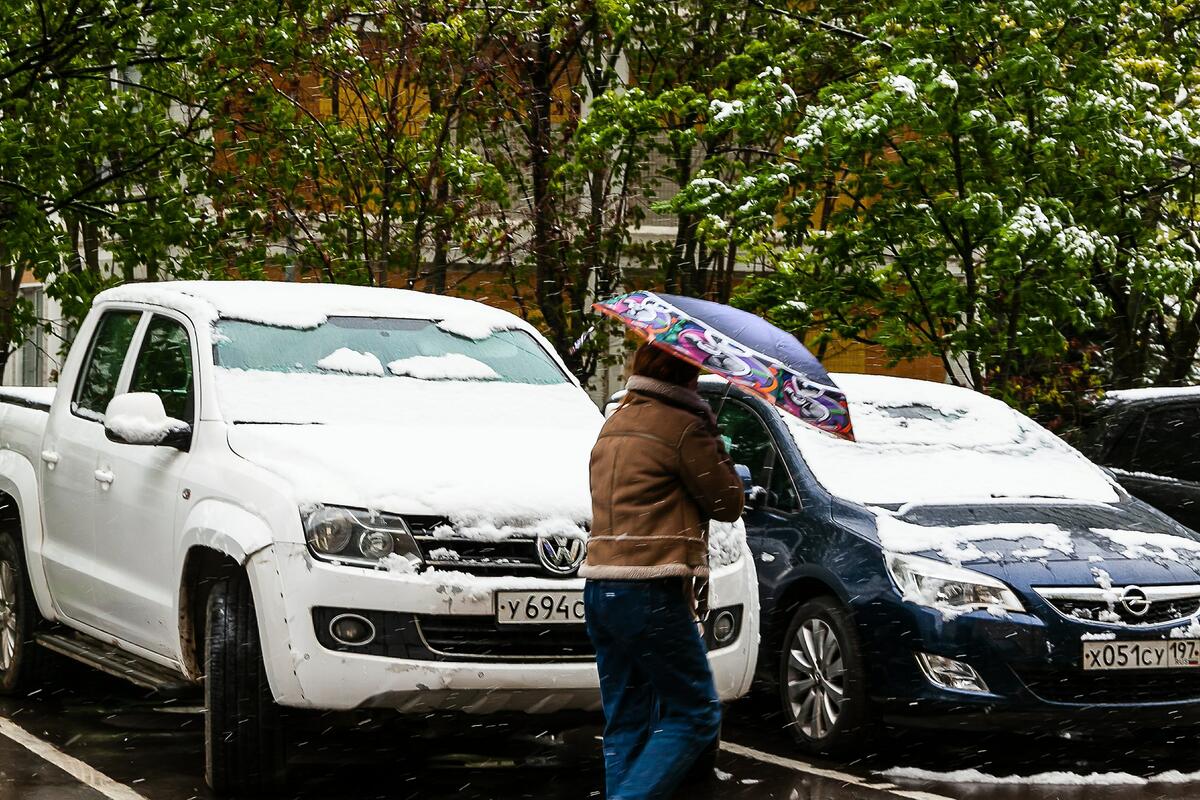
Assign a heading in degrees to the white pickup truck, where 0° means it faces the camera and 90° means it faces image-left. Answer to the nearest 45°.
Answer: approximately 315°

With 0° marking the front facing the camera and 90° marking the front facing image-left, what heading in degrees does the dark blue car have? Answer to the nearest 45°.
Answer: approximately 315°

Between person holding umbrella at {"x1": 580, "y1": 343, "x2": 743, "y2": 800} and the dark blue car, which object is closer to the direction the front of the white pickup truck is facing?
the person holding umbrella

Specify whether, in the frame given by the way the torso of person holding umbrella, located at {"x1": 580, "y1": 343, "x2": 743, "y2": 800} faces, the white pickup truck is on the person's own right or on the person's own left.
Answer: on the person's own left

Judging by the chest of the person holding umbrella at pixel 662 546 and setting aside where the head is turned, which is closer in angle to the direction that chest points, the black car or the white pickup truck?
the black car

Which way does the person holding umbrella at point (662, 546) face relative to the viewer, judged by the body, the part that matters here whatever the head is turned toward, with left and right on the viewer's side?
facing away from the viewer and to the right of the viewer

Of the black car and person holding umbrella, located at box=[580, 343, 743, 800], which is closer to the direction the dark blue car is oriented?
the person holding umbrella

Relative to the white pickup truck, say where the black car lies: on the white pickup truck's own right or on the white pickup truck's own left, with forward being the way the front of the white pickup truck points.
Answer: on the white pickup truck's own left

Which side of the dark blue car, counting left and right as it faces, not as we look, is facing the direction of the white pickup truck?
right

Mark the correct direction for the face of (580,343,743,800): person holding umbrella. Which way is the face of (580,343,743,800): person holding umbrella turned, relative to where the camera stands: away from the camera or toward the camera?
away from the camera

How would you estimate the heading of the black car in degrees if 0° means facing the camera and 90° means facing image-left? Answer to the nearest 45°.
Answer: approximately 315°

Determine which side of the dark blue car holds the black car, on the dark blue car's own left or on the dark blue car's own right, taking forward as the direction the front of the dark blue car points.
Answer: on the dark blue car's own left

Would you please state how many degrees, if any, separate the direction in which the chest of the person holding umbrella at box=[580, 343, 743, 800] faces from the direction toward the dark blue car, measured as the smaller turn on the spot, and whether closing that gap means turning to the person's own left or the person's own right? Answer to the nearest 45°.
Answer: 0° — they already face it
